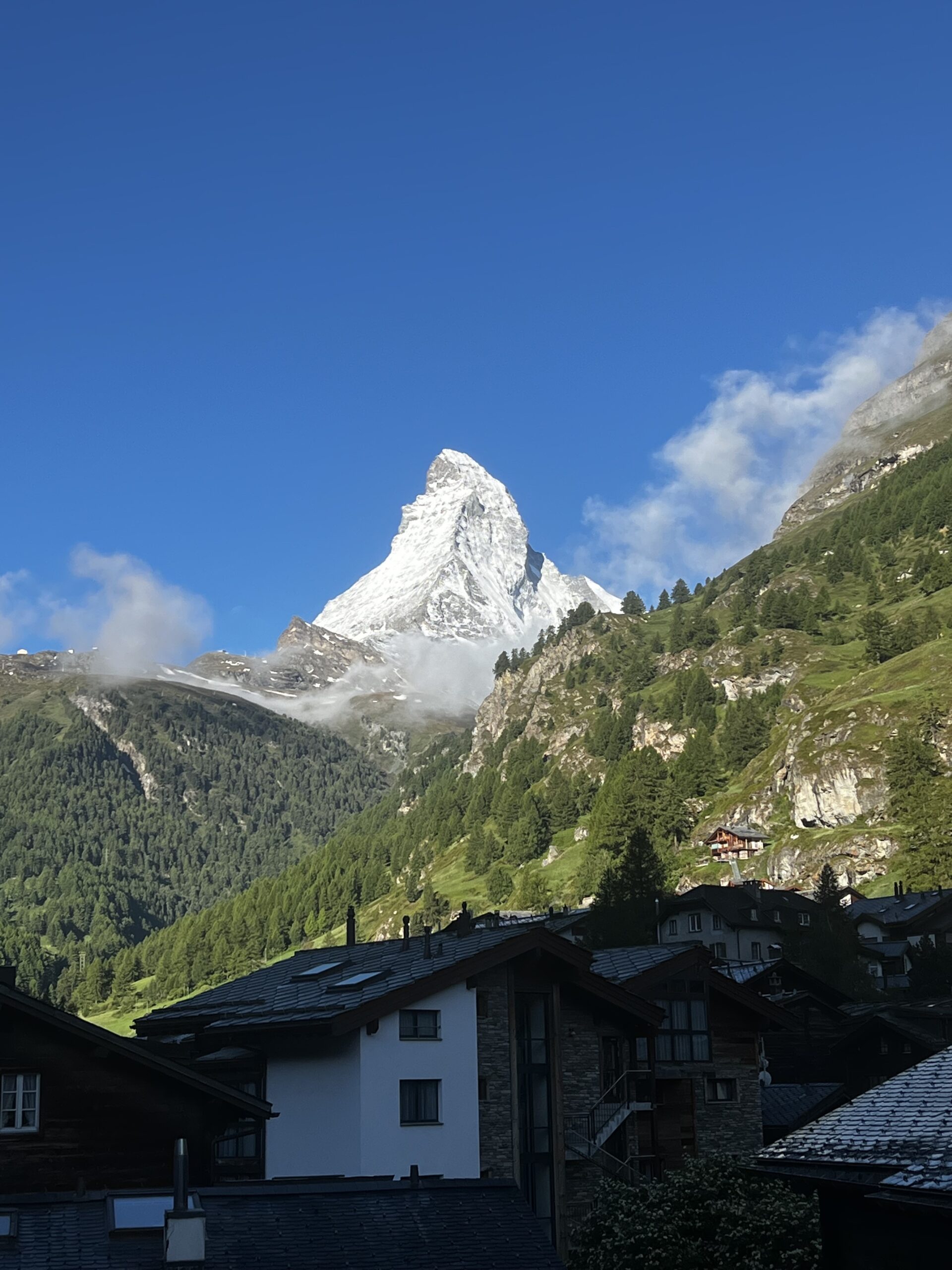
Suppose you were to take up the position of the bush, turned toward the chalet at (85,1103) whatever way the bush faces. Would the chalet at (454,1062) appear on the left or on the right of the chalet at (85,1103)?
right

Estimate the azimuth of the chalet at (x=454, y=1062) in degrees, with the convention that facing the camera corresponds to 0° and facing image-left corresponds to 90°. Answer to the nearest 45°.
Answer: approximately 315°

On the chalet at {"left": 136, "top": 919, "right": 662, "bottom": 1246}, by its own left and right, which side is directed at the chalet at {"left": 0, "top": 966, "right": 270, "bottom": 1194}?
right

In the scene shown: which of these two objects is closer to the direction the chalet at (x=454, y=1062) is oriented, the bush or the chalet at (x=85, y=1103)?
the bush

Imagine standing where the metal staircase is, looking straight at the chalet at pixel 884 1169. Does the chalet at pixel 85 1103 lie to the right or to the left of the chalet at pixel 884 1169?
right

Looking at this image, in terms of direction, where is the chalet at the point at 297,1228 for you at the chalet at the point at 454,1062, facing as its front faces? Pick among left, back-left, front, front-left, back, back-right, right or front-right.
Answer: front-right

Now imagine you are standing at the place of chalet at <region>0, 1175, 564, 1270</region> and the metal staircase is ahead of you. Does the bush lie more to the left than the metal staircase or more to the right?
right
